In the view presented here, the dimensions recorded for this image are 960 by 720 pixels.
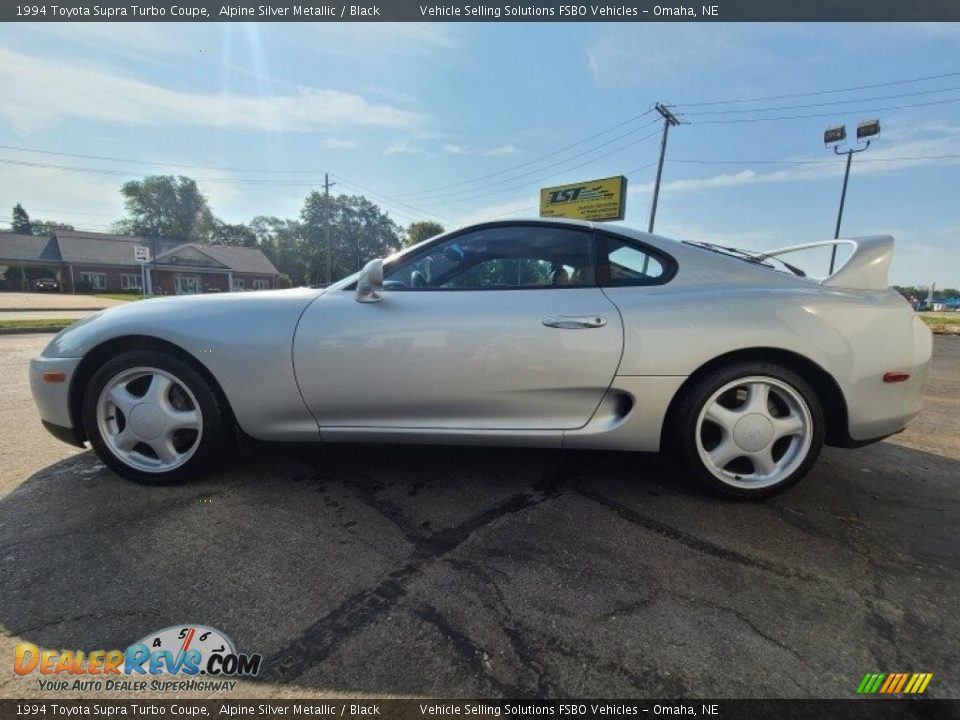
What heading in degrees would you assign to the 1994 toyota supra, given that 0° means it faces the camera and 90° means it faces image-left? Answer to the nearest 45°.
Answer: approximately 90°

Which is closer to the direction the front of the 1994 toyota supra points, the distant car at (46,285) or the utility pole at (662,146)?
the distant car

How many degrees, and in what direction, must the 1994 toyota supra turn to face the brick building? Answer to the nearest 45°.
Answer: approximately 45° to its right

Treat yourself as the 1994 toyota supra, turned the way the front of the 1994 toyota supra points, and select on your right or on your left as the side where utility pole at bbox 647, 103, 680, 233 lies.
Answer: on your right

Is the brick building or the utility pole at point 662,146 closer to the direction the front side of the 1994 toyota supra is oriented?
the brick building

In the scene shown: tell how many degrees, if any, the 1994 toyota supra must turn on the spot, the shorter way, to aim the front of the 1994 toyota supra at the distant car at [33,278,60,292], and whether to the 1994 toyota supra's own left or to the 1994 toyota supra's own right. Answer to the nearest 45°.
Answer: approximately 45° to the 1994 toyota supra's own right
